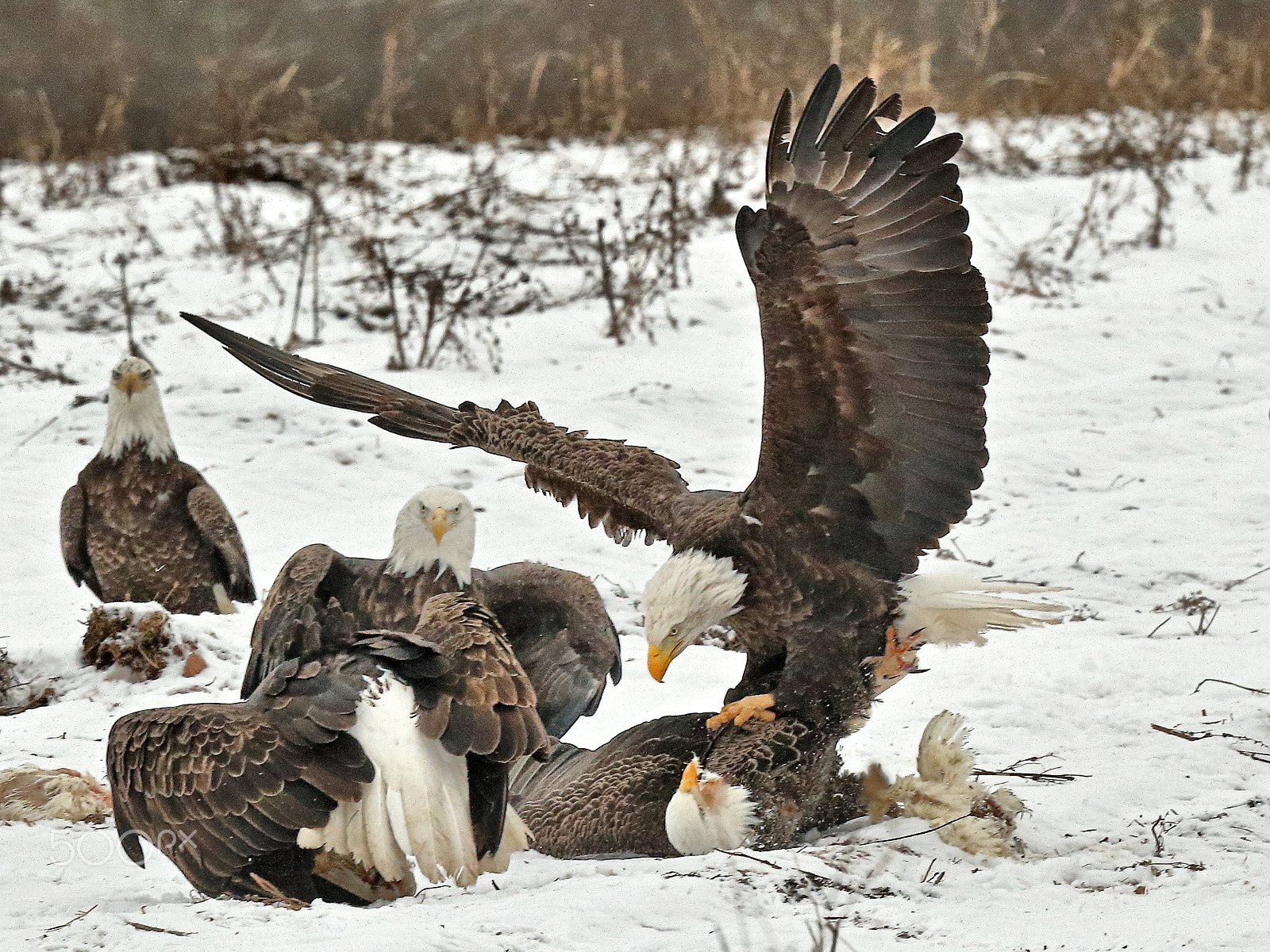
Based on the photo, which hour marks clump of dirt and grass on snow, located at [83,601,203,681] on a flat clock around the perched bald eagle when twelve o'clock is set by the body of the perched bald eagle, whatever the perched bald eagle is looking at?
The clump of dirt and grass on snow is roughly at 12 o'clock from the perched bald eagle.

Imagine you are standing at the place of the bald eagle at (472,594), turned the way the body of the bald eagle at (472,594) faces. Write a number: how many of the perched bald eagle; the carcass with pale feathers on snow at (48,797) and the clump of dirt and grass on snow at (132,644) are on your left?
0

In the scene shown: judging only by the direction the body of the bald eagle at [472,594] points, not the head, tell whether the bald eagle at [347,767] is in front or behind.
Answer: in front

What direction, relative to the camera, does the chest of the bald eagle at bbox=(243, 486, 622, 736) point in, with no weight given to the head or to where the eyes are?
toward the camera

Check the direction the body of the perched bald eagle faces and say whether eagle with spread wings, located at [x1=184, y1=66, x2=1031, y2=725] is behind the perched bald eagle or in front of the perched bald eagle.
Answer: in front

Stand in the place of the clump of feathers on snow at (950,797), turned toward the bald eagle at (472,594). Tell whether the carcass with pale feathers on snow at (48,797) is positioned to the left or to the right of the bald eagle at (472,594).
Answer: left

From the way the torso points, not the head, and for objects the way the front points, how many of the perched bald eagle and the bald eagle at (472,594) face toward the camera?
2

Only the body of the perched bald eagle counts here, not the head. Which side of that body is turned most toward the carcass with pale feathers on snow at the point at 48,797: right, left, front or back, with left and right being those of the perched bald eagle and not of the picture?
front

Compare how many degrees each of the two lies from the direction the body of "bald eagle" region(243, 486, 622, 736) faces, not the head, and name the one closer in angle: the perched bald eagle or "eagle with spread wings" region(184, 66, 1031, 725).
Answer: the eagle with spread wings

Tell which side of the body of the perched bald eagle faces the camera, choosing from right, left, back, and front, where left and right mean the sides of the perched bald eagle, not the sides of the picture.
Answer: front

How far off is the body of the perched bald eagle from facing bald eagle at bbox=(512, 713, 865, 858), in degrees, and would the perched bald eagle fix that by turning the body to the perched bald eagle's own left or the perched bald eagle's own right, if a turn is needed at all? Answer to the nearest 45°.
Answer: approximately 45° to the perched bald eagle's own left

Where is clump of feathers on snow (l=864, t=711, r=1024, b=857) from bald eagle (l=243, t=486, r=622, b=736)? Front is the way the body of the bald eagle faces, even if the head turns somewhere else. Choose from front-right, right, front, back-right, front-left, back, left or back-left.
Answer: front-left

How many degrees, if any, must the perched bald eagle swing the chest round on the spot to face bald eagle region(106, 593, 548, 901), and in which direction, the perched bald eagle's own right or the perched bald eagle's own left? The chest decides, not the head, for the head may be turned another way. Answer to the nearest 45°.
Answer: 0° — it already faces it

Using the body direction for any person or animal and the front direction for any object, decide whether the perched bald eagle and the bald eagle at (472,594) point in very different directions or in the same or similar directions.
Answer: same or similar directions

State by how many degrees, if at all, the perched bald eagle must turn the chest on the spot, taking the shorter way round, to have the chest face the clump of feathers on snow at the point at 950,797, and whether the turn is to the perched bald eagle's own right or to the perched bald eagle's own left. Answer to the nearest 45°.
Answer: approximately 45° to the perched bald eagle's own left

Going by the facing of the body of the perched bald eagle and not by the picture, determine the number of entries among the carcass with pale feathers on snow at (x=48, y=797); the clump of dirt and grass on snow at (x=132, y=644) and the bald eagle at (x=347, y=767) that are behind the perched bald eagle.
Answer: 0

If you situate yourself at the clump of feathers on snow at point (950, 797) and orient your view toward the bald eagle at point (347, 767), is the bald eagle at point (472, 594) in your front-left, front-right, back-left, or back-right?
front-right
